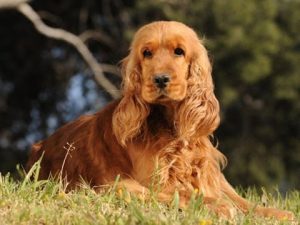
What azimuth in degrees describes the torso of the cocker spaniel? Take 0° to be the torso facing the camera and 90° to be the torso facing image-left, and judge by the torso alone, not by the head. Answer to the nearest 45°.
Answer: approximately 315°

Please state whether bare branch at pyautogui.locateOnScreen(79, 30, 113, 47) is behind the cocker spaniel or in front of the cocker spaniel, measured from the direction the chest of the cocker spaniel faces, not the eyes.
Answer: behind

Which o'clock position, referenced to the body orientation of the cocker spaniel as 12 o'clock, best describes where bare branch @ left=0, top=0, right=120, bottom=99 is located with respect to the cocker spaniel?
The bare branch is roughly at 7 o'clock from the cocker spaniel.
